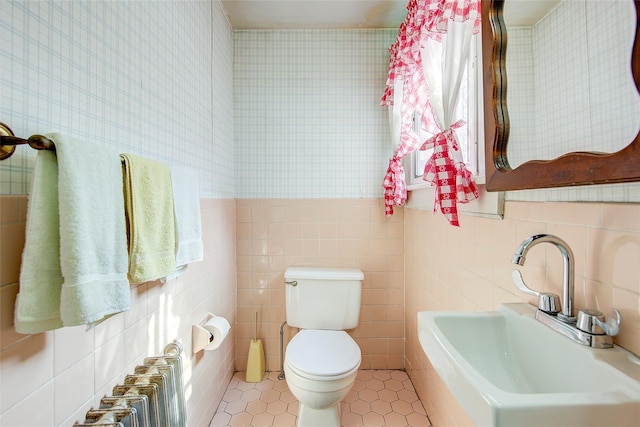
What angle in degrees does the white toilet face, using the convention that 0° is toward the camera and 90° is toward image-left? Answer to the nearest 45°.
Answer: approximately 0°

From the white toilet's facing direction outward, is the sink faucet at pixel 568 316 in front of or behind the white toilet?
in front

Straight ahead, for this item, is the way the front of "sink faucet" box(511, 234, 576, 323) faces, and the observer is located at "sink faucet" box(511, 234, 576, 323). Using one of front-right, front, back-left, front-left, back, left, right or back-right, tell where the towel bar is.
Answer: front-left

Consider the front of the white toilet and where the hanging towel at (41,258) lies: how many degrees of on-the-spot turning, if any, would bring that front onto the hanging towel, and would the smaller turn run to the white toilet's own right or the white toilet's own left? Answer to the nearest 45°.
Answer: approximately 45° to the white toilet's own right

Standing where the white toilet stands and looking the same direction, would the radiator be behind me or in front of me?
in front

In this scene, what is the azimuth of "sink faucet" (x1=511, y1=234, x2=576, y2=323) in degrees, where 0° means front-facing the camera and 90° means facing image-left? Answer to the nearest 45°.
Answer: approximately 90°

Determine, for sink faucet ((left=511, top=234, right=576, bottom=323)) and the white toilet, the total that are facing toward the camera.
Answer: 1

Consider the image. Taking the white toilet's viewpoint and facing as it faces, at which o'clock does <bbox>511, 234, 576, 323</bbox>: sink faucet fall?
The sink faucet is roughly at 11 o'clock from the white toilet.
